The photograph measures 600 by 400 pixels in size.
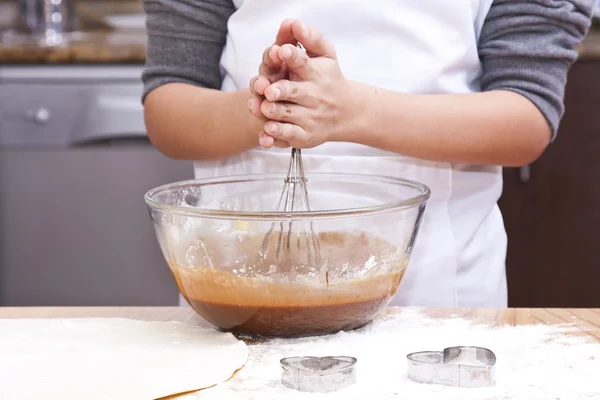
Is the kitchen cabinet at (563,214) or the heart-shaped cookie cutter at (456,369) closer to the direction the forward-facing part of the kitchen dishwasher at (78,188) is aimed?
the heart-shaped cookie cutter

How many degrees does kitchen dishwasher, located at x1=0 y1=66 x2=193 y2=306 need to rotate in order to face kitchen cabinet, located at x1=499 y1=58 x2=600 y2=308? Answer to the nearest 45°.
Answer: approximately 90° to its left

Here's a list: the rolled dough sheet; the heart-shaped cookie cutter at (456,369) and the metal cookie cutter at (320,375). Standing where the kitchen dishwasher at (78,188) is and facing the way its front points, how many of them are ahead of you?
3

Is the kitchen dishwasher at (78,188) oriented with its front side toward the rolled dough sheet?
yes

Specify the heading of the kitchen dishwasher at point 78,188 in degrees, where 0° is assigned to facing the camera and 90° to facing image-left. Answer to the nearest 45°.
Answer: approximately 0°
